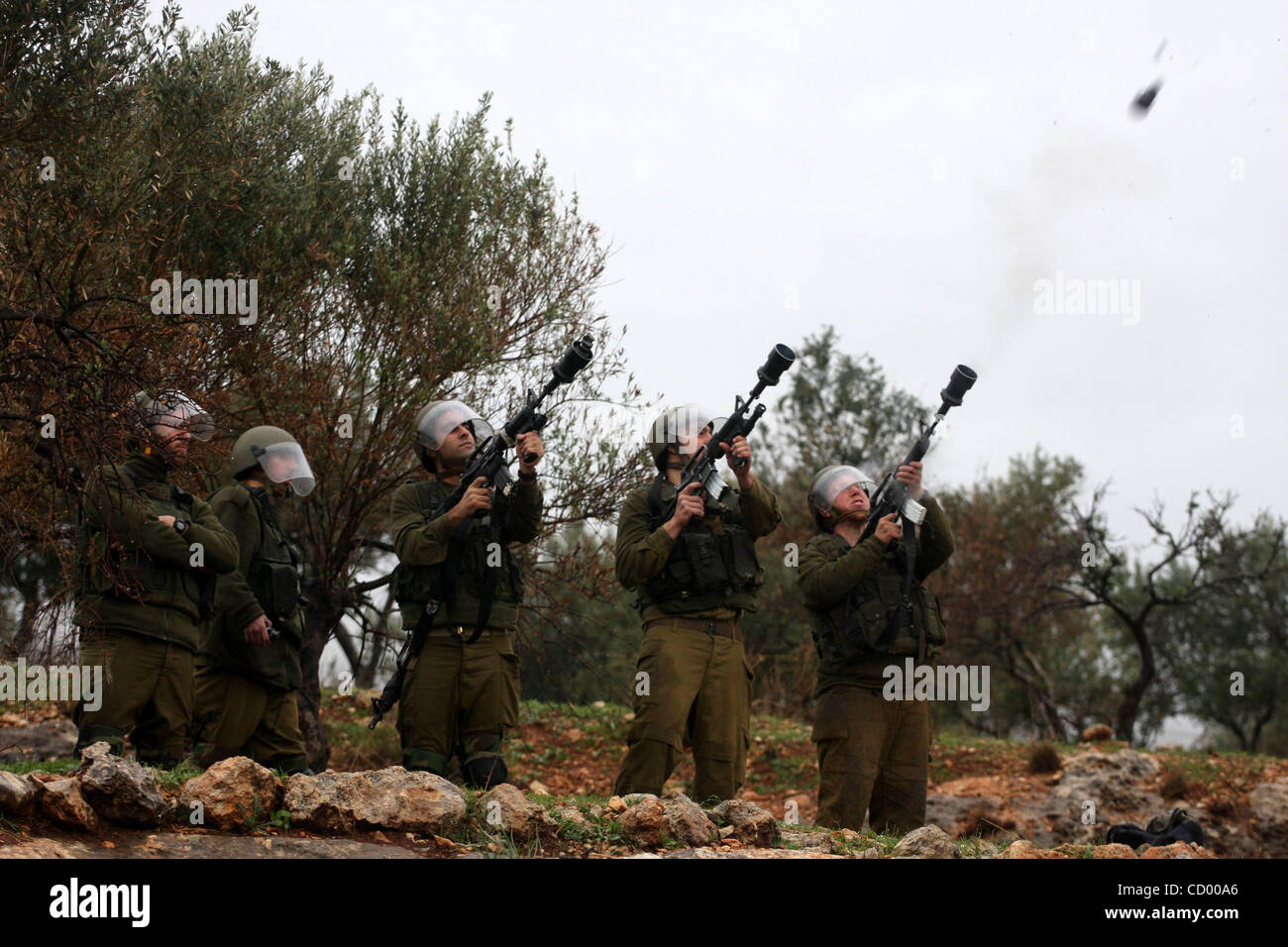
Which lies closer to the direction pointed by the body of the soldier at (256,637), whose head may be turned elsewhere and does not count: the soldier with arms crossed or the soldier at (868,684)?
the soldier

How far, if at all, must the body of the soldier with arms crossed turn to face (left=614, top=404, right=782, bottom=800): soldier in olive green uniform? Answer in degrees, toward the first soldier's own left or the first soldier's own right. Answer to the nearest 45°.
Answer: approximately 45° to the first soldier's own left

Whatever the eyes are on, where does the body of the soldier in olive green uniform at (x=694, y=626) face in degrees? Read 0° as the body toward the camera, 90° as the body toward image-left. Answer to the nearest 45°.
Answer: approximately 315°

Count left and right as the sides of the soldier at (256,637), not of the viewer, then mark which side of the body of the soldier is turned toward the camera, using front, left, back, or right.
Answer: right

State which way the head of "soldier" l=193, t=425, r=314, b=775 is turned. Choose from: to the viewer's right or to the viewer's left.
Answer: to the viewer's right

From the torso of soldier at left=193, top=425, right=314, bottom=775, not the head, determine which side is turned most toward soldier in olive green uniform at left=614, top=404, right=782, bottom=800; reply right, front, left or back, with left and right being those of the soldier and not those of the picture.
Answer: front

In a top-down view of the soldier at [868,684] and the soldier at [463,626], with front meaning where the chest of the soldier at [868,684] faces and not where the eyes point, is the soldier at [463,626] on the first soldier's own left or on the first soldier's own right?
on the first soldier's own right
